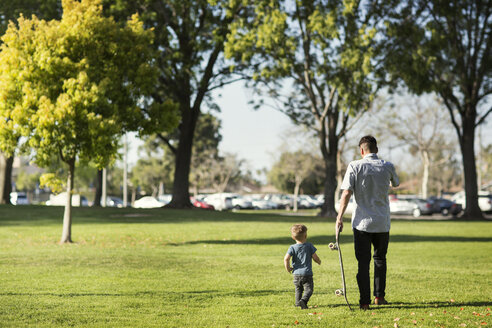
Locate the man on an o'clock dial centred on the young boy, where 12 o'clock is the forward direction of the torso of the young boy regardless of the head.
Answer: The man is roughly at 3 o'clock from the young boy.

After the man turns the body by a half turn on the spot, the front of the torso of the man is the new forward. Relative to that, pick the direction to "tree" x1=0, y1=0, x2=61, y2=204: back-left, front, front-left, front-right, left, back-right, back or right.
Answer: back-right

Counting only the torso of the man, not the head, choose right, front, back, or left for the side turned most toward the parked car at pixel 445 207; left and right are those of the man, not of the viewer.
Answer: front

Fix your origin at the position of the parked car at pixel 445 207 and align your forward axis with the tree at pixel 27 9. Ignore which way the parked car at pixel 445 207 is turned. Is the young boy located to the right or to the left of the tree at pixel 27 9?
left

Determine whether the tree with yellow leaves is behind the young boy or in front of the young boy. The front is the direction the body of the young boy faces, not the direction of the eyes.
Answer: in front

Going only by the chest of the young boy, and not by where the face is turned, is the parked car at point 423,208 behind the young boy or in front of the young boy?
in front

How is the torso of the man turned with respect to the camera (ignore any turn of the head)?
away from the camera

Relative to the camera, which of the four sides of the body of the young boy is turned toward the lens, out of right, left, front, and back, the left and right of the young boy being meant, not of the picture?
back

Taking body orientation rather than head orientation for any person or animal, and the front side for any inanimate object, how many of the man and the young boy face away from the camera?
2

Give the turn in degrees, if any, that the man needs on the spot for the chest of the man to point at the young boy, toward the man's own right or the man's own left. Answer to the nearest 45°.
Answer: approximately 90° to the man's own left
